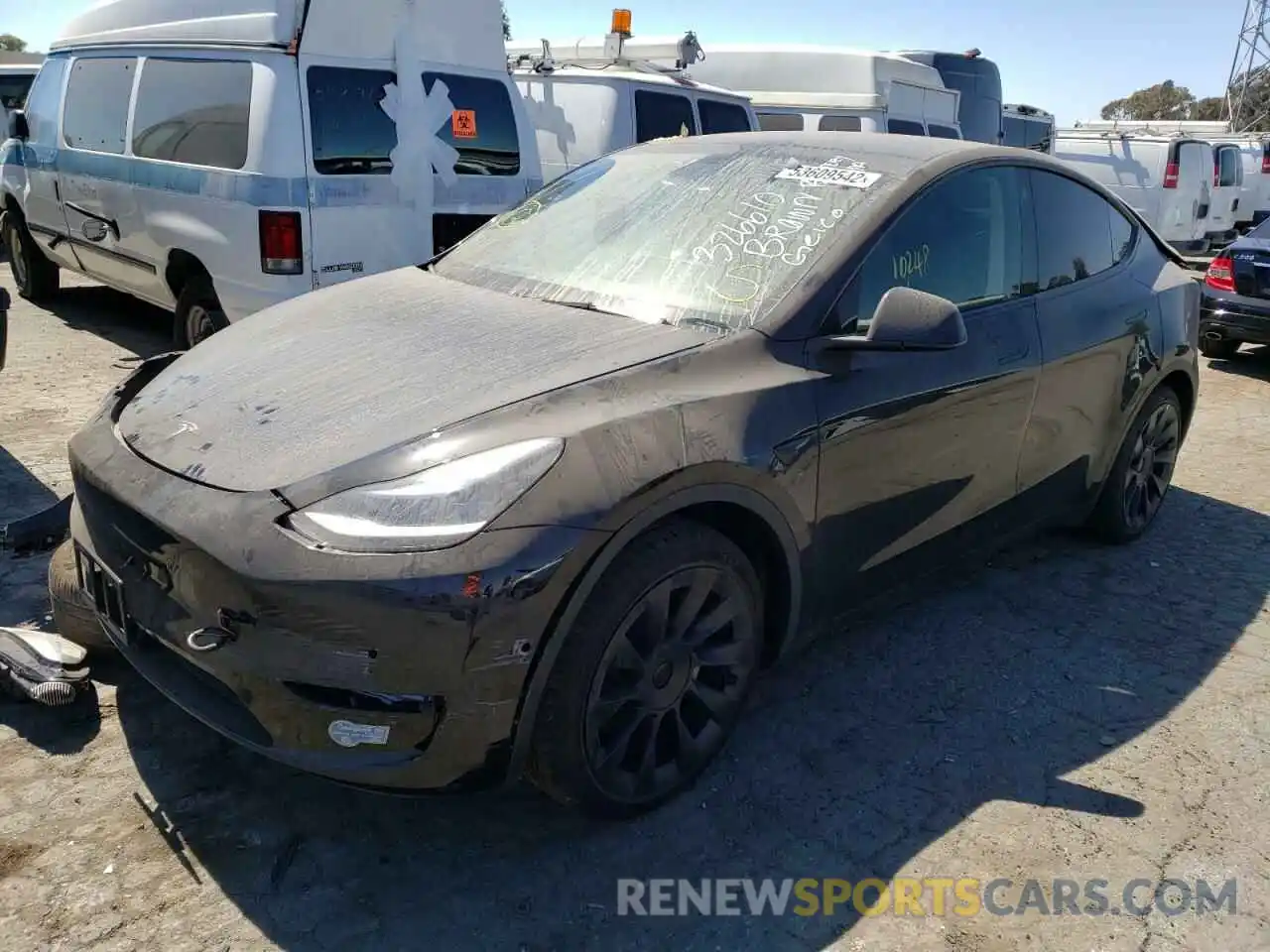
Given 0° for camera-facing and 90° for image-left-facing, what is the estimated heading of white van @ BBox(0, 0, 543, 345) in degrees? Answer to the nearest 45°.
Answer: approximately 135°

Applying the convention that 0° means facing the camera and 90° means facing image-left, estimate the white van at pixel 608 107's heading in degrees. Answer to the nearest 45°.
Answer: approximately 135°

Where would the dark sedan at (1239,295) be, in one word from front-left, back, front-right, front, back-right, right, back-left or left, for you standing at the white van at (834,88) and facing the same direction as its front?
back

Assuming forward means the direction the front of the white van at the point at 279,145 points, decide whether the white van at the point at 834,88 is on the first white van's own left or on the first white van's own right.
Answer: on the first white van's own right

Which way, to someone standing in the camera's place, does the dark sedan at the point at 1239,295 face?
facing away from the viewer and to the right of the viewer

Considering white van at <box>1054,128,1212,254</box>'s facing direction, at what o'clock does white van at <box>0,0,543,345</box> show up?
white van at <box>0,0,543,345</box> is roughly at 8 o'clock from white van at <box>1054,128,1212,254</box>.
